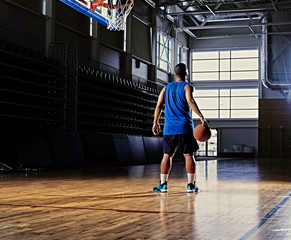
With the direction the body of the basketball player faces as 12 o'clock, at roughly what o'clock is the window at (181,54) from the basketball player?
The window is roughly at 12 o'clock from the basketball player.

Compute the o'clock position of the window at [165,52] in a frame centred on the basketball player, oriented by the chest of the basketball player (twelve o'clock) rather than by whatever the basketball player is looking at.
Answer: The window is roughly at 12 o'clock from the basketball player.

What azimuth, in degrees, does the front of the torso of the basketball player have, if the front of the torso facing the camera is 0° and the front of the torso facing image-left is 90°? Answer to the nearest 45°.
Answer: approximately 180°

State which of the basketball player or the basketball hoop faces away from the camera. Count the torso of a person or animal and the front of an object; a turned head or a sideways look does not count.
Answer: the basketball player

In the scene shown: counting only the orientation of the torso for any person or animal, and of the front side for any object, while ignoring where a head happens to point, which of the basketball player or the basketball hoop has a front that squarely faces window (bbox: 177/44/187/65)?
the basketball player

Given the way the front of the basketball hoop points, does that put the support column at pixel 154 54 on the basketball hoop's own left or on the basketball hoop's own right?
on the basketball hoop's own left

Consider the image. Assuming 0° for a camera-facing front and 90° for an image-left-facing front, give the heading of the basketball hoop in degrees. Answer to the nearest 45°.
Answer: approximately 315°
